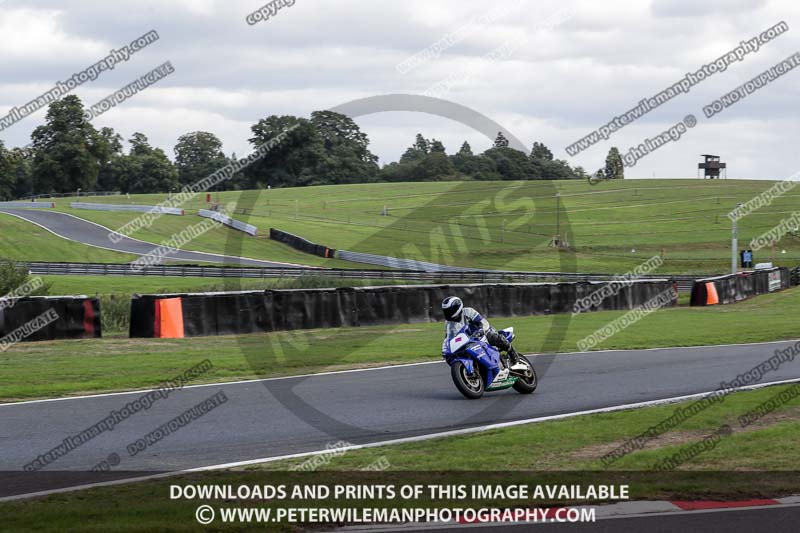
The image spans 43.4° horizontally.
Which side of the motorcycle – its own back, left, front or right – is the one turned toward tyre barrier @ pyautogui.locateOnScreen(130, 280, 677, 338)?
right

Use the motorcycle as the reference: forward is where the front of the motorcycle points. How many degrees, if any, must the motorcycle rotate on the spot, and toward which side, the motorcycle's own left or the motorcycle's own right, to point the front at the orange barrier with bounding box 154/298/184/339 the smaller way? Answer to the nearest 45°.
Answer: approximately 90° to the motorcycle's own right

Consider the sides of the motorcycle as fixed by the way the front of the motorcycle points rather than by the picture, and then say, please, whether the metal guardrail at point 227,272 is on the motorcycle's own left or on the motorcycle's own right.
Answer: on the motorcycle's own right

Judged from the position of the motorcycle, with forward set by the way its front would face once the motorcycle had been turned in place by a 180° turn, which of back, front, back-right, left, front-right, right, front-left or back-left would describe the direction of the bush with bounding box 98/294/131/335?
left

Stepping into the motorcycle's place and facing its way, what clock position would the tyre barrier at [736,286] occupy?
The tyre barrier is roughly at 5 o'clock from the motorcycle.

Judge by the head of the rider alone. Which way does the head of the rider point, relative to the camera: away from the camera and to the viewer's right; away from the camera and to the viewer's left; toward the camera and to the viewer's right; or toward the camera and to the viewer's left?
toward the camera and to the viewer's left

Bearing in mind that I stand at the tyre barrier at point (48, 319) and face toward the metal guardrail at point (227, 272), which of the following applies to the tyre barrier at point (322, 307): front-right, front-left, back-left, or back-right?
front-right

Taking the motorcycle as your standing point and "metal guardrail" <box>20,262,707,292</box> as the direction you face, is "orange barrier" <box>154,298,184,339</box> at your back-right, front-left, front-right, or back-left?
front-left

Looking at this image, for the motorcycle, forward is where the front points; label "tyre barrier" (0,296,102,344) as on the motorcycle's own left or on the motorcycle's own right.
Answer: on the motorcycle's own right

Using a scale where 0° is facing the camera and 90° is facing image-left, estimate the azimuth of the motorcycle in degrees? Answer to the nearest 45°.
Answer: approximately 45°
